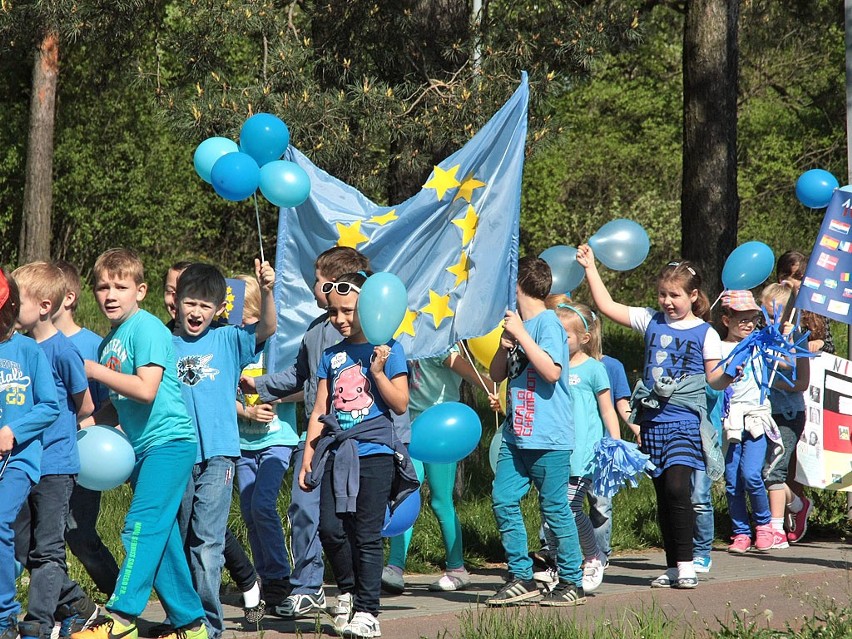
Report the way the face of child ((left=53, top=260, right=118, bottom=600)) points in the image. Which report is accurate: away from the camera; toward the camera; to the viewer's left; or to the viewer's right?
to the viewer's left

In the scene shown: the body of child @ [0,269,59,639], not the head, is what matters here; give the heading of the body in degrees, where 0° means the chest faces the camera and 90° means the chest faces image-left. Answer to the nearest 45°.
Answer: approximately 45°

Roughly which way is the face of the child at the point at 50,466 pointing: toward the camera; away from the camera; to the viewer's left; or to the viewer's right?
to the viewer's left

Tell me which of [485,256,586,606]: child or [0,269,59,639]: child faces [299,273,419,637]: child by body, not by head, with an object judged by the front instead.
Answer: [485,256,586,606]: child

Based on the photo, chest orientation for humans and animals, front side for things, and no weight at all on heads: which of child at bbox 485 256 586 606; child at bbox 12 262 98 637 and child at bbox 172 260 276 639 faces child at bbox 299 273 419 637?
child at bbox 485 256 586 606

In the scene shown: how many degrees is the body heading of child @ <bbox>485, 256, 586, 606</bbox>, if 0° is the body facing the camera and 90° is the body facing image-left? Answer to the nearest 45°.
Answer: approximately 45°

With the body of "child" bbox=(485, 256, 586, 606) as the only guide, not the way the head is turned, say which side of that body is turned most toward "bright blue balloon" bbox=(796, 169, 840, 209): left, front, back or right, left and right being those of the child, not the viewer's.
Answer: back

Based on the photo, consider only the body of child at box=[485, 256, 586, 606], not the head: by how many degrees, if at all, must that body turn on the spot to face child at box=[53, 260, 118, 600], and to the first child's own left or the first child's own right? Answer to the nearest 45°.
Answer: approximately 45° to the first child's own right

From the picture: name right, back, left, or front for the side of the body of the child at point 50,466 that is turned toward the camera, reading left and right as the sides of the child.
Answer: left

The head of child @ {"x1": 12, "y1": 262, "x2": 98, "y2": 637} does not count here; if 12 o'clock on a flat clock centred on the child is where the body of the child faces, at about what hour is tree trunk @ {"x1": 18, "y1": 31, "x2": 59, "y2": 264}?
The tree trunk is roughly at 3 o'clock from the child.
